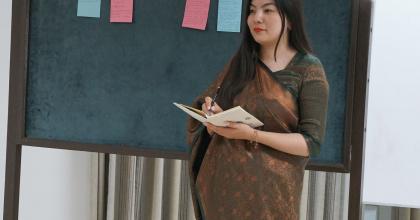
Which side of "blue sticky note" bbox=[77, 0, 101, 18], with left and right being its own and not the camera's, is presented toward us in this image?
front

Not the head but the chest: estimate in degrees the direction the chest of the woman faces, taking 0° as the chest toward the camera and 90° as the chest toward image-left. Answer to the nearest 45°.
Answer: approximately 45°

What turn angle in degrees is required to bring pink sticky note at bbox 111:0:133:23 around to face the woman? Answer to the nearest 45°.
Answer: approximately 45° to its left

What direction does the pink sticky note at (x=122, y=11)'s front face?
toward the camera

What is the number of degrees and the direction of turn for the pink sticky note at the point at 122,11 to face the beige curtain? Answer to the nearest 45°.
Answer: approximately 180°

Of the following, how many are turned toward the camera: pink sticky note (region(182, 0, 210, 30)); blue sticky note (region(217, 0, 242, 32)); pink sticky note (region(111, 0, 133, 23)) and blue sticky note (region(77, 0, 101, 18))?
4

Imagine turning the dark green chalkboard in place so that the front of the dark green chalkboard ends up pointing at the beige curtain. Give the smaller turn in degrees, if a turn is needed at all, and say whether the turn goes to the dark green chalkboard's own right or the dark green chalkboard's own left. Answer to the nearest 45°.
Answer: approximately 180°

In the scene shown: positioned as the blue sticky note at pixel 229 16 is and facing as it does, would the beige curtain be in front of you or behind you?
behind
